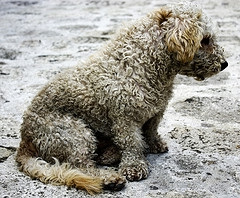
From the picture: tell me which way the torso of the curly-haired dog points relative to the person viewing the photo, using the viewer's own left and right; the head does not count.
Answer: facing to the right of the viewer
